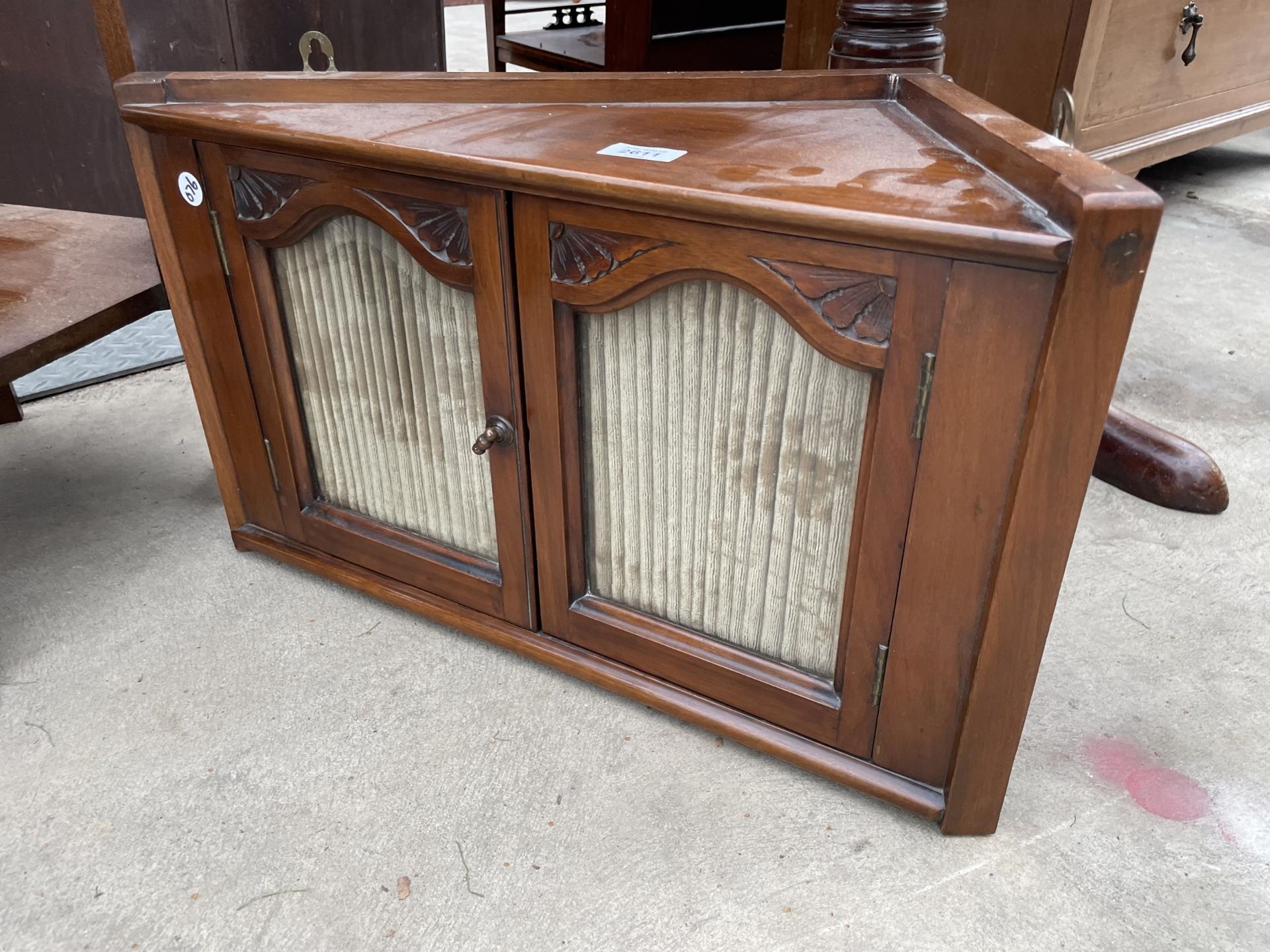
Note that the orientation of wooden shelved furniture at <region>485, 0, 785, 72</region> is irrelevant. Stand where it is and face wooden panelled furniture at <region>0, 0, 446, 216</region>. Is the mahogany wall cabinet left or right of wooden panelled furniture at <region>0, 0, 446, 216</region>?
left

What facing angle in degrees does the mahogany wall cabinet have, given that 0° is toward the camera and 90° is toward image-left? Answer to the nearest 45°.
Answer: approximately 45°

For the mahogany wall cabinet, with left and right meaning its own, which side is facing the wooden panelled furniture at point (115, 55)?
right

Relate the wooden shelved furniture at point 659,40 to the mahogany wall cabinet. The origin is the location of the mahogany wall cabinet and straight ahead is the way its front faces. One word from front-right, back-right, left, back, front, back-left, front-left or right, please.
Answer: back-right
